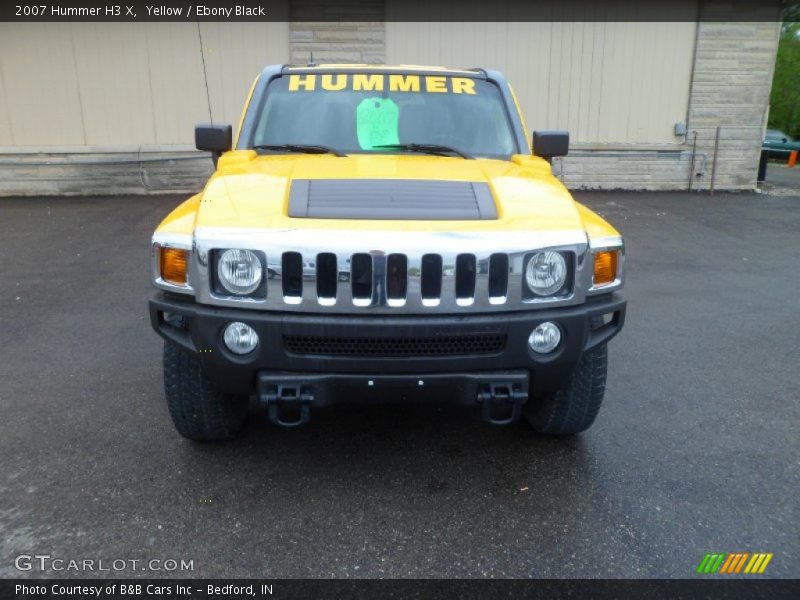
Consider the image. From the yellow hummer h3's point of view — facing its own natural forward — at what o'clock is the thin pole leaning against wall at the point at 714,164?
The thin pole leaning against wall is roughly at 7 o'clock from the yellow hummer h3.

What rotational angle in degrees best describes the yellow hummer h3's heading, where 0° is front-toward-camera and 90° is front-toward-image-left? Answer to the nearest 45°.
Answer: approximately 0°

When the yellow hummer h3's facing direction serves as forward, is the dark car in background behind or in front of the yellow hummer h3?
behind

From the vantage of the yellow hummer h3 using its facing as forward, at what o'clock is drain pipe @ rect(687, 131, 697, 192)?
The drain pipe is roughly at 7 o'clock from the yellow hummer h3.
